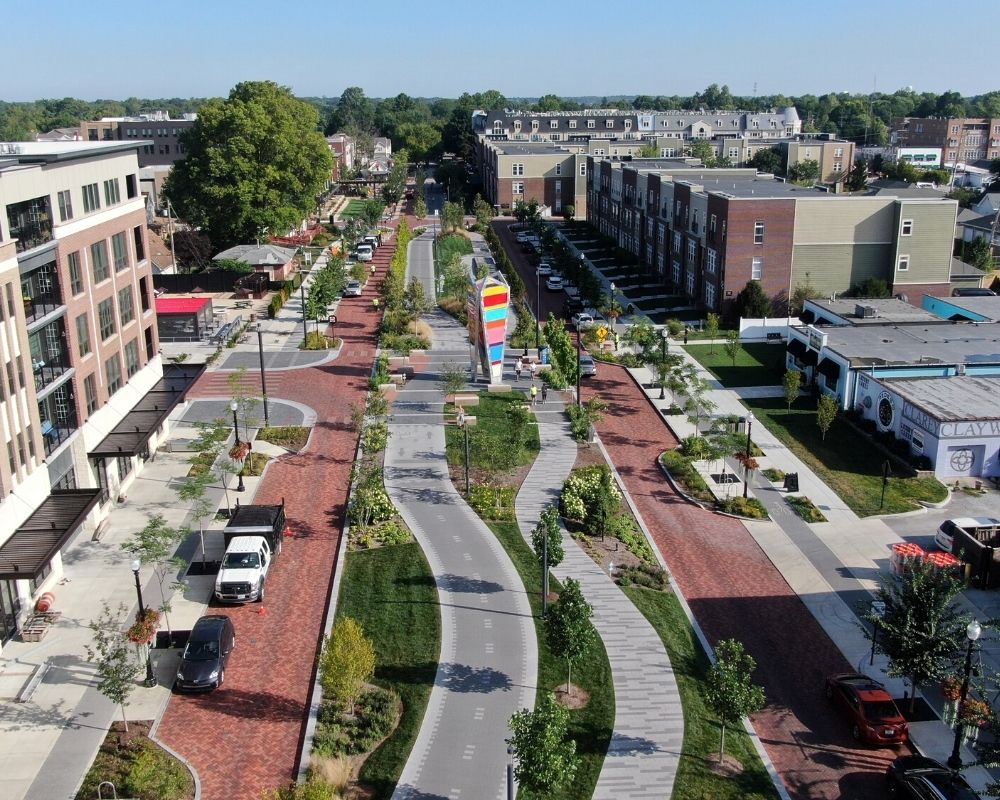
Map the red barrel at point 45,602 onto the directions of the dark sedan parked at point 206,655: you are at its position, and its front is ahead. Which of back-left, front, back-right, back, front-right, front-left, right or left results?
right

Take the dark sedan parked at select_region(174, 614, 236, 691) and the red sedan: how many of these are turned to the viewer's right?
0

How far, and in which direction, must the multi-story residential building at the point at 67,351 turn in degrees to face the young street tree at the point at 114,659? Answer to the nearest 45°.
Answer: approximately 45° to its right

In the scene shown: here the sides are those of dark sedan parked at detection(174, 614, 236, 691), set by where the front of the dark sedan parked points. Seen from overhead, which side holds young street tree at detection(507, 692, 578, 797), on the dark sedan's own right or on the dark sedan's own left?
on the dark sedan's own left

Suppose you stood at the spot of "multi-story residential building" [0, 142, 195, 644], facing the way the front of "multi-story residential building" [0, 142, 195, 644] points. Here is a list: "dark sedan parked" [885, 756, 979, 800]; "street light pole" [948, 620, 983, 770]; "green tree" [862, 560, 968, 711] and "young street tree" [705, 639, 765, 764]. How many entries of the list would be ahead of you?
4

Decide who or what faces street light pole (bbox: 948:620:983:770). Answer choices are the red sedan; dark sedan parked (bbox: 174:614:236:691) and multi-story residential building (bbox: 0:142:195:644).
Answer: the multi-story residential building

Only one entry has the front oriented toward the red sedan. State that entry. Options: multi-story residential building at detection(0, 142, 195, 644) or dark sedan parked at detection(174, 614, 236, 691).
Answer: the multi-story residential building

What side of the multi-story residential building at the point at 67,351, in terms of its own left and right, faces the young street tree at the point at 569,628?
front

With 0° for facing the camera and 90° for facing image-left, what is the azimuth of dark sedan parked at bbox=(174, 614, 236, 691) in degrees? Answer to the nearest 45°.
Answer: approximately 45°

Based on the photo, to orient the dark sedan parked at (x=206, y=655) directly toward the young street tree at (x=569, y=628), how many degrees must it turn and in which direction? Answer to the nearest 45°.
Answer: approximately 90° to its left

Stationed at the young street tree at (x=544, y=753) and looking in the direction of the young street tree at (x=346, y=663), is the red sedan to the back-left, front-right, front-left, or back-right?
back-right

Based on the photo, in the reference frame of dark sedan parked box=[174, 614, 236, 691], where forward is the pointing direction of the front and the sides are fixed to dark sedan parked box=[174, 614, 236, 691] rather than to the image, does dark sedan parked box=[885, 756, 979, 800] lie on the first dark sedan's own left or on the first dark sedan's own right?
on the first dark sedan's own left

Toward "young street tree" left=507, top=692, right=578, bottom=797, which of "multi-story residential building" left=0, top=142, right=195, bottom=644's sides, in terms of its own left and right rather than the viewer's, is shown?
front

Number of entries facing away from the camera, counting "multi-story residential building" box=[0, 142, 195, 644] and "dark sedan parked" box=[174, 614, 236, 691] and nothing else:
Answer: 0

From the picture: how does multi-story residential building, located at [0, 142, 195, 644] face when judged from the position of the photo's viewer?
facing the viewer and to the right of the viewer

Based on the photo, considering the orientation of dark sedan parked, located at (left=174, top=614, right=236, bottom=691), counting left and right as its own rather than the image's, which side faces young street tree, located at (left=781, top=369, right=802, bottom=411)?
back
